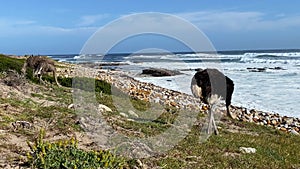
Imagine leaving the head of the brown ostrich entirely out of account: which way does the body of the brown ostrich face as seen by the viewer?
to the viewer's right

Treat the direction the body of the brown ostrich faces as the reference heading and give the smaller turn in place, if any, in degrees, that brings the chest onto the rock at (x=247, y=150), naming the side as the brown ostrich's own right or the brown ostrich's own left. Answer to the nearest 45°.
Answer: approximately 45° to the brown ostrich's own right

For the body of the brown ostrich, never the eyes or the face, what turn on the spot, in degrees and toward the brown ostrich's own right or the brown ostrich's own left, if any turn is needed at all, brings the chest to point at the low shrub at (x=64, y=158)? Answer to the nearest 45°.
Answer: approximately 90° to the brown ostrich's own right

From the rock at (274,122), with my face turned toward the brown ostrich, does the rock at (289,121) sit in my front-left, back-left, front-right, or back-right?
back-right

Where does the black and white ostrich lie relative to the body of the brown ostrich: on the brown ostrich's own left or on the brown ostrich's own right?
on the brown ostrich's own right
